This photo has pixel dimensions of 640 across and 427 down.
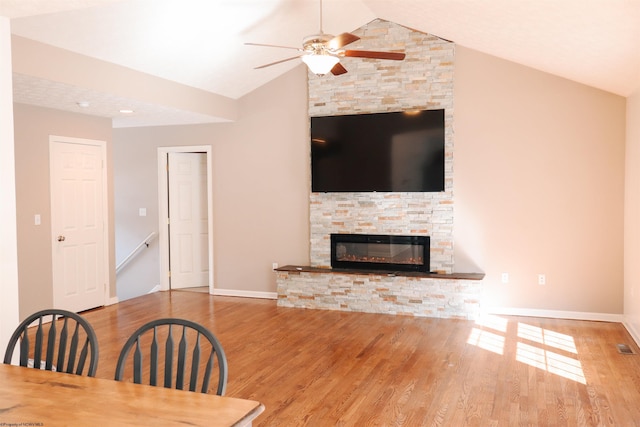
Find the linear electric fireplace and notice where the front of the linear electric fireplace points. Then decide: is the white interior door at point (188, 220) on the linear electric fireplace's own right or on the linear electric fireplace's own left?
on the linear electric fireplace's own right

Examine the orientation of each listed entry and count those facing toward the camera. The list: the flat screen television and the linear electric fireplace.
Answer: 2

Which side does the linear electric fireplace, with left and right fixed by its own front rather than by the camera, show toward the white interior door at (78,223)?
right

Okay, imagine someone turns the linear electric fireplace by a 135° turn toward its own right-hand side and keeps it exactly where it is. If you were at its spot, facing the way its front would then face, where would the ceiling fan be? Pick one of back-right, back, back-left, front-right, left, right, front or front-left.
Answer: back-left

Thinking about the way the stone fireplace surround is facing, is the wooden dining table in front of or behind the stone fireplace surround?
in front

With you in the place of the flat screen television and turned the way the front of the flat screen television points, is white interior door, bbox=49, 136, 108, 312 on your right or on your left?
on your right

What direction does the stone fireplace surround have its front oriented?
toward the camera

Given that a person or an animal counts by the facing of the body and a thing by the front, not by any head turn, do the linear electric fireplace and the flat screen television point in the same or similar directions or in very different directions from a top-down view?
same or similar directions

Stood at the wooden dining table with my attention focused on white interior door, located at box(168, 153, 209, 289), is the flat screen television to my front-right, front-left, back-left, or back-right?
front-right

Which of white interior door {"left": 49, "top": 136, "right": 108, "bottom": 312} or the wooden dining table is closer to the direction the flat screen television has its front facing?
the wooden dining table

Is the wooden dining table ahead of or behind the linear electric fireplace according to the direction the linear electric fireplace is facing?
ahead

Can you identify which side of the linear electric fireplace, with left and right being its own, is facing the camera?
front
